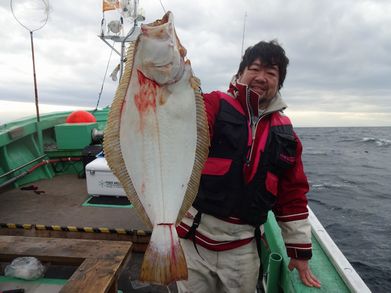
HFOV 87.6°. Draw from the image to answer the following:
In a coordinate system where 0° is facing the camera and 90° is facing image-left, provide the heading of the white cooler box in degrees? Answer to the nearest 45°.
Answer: approximately 0°

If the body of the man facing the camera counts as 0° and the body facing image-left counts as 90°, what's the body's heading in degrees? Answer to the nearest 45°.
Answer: approximately 0°
